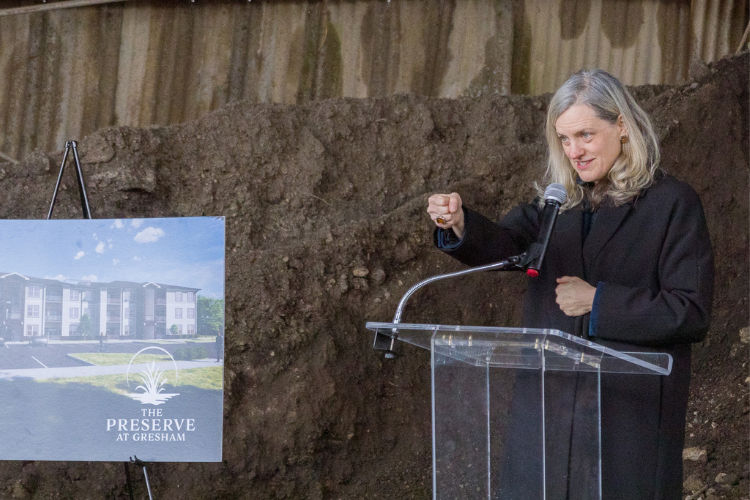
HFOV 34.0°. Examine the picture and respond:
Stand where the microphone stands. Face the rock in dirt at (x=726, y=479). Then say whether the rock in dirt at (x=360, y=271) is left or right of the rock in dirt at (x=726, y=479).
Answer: left

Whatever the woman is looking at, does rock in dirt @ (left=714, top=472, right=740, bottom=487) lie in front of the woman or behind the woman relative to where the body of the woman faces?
behind

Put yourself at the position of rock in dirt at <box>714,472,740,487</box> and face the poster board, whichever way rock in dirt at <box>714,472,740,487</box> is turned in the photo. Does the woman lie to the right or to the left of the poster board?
left

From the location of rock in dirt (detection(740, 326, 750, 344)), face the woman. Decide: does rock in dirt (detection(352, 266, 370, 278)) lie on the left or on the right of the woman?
right

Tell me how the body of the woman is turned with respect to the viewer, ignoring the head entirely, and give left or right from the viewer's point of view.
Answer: facing the viewer and to the left of the viewer

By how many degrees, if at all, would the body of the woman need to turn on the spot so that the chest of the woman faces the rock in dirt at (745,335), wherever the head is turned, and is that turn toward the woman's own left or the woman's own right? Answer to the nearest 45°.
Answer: approximately 135° to the woman's own right

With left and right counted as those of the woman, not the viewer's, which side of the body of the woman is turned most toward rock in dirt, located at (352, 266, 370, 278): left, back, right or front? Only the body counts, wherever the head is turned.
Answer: right

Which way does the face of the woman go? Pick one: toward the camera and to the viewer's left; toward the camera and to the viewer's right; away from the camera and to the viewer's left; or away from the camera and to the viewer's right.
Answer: toward the camera and to the viewer's left

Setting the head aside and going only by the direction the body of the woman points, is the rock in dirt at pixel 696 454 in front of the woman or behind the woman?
behind
